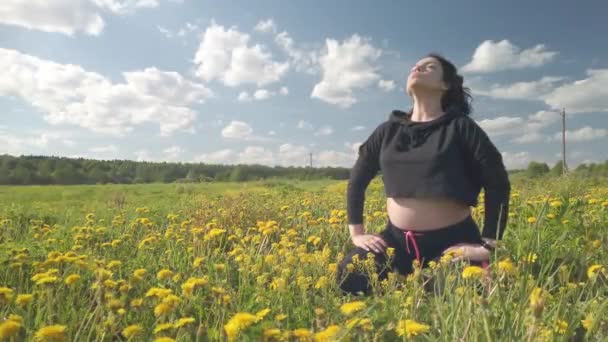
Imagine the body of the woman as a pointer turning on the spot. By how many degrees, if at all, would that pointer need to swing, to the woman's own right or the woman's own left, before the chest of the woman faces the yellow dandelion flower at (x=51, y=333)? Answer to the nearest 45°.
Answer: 0° — they already face it

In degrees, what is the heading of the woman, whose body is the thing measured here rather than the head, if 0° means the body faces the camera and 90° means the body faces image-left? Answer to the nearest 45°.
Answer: approximately 45°

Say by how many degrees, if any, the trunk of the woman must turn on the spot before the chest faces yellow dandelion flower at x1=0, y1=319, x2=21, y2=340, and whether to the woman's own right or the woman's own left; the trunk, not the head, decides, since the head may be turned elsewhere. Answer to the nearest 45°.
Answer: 0° — they already face it

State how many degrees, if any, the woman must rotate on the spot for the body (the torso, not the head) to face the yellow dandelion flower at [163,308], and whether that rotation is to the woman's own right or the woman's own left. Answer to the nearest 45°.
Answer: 0° — they already face it

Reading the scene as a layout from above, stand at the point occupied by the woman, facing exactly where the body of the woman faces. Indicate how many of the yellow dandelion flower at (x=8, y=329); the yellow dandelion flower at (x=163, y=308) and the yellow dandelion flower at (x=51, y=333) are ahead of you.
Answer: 3
